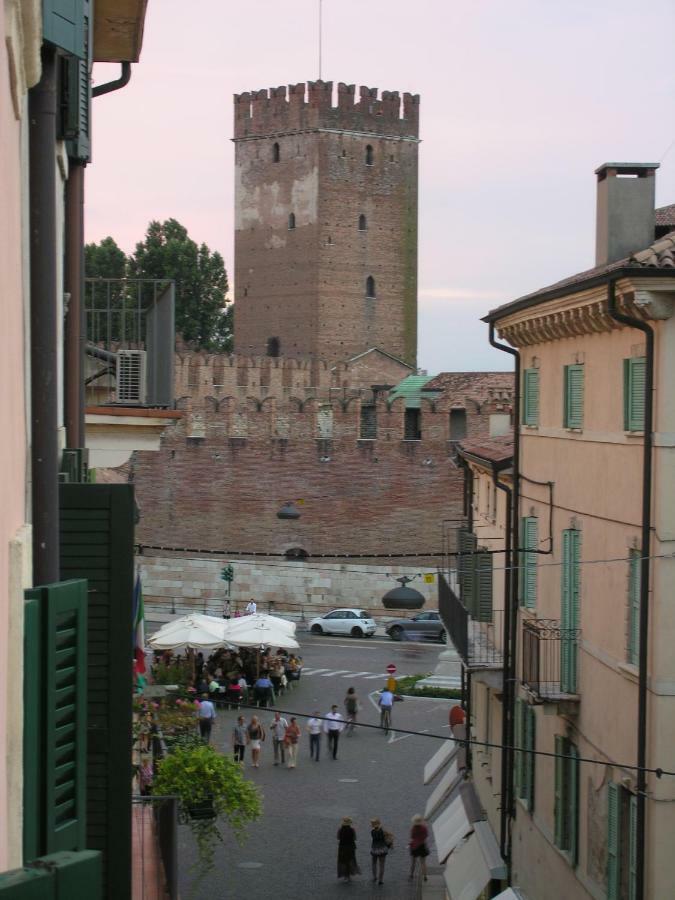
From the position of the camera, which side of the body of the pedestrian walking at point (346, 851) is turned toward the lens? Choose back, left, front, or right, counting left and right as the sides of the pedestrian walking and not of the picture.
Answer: back

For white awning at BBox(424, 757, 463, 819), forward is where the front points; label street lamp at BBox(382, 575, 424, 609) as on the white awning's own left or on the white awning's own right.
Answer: on the white awning's own right

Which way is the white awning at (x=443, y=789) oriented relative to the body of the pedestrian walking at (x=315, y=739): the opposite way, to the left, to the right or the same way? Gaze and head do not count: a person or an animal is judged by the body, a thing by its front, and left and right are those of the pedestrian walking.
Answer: to the right

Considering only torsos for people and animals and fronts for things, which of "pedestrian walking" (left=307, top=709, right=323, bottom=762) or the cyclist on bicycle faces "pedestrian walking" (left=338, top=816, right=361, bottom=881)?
"pedestrian walking" (left=307, top=709, right=323, bottom=762)

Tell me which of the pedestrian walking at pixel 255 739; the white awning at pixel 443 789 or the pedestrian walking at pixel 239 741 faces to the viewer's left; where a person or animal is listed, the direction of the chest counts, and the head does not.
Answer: the white awning

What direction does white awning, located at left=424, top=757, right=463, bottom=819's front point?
to the viewer's left

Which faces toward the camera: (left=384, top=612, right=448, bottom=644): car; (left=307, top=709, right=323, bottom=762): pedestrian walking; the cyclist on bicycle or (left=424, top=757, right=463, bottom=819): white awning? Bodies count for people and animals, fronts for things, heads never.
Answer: the pedestrian walking
